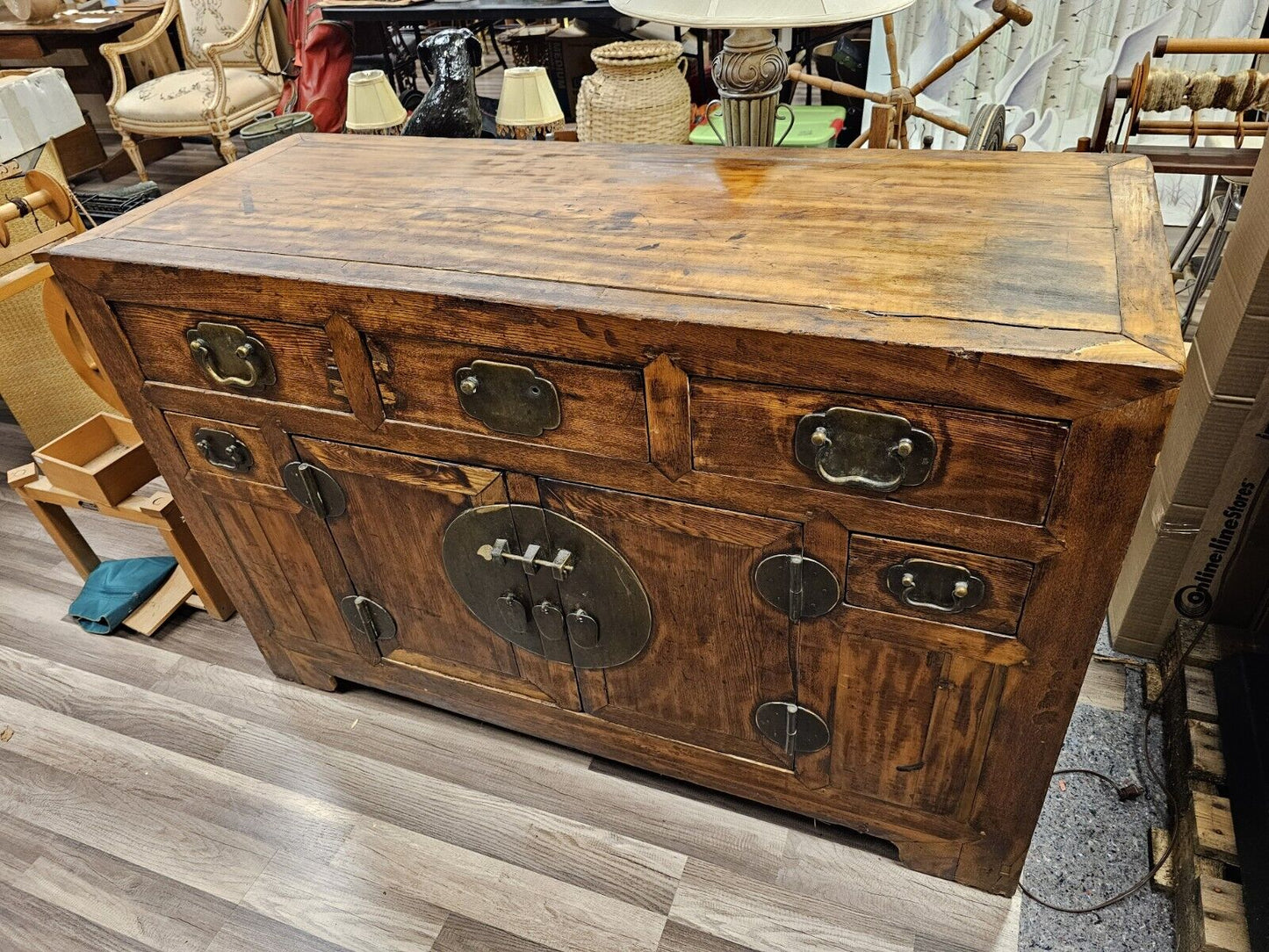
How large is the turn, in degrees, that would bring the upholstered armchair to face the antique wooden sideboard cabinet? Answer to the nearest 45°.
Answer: approximately 45° to its left

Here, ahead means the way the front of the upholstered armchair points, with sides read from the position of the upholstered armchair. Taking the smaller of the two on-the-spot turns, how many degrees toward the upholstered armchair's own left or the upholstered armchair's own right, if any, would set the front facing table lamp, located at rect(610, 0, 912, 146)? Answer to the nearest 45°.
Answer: approximately 45° to the upholstered armchair's own left

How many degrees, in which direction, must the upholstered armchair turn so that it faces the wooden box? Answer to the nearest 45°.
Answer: approximately 45° to its left

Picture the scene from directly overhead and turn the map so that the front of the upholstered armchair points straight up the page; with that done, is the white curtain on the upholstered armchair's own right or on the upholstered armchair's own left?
on the upholstered armchair's own left

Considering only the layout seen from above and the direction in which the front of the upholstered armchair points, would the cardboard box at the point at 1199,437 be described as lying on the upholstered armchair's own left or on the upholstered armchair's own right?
on the upholstered armchair's own left

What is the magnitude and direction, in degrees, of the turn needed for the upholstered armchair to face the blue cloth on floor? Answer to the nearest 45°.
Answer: approximately 45° to its left

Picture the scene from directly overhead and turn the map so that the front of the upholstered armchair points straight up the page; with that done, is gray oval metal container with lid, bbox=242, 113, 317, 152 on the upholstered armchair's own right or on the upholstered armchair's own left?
on the upholstered armchair's own left

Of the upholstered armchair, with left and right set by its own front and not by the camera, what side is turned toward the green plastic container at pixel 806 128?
left

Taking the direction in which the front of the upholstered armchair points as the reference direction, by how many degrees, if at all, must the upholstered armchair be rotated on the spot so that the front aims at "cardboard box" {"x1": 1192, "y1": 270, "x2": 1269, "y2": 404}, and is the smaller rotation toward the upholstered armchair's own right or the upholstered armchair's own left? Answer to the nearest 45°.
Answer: approximately 45° to the upholstered armchair's own left

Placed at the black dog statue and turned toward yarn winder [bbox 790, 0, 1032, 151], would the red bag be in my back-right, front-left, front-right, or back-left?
back-left

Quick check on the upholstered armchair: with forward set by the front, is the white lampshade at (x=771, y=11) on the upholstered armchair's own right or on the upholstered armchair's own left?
on the upholstered armchair's own left

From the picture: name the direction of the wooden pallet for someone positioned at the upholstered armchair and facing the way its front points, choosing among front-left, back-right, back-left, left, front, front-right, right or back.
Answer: front-left

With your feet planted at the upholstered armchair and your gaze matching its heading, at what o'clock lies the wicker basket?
The wicker basket is roughly at 10 o'clock from the upholstered armchair.
